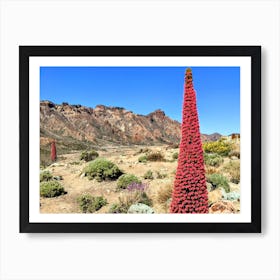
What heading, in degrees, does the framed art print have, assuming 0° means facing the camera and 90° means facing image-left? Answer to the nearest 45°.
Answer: approximately 0°
